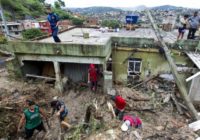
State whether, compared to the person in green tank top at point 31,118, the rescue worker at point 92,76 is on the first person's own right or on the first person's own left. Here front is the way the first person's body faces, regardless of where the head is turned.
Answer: on the first person's own left

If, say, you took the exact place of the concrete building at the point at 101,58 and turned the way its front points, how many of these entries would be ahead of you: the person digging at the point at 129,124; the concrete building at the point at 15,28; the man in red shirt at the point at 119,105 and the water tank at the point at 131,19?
2

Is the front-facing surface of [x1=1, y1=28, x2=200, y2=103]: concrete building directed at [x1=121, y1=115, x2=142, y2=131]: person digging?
yes

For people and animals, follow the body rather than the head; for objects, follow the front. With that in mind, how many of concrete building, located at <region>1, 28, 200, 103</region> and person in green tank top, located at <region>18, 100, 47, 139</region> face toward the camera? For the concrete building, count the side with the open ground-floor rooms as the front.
2

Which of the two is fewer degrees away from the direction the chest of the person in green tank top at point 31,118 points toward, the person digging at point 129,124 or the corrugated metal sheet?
the person digging

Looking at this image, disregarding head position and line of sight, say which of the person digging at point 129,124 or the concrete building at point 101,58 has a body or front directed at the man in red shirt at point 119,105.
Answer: the concrete building

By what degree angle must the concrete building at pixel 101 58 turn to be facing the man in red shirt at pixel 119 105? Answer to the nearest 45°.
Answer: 0° — it already faces them

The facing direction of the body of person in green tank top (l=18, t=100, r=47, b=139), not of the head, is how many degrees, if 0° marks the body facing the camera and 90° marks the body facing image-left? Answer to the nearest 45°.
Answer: approximately 0°

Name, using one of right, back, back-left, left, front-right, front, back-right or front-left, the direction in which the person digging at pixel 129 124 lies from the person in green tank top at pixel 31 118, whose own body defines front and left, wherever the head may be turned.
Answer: front-left
